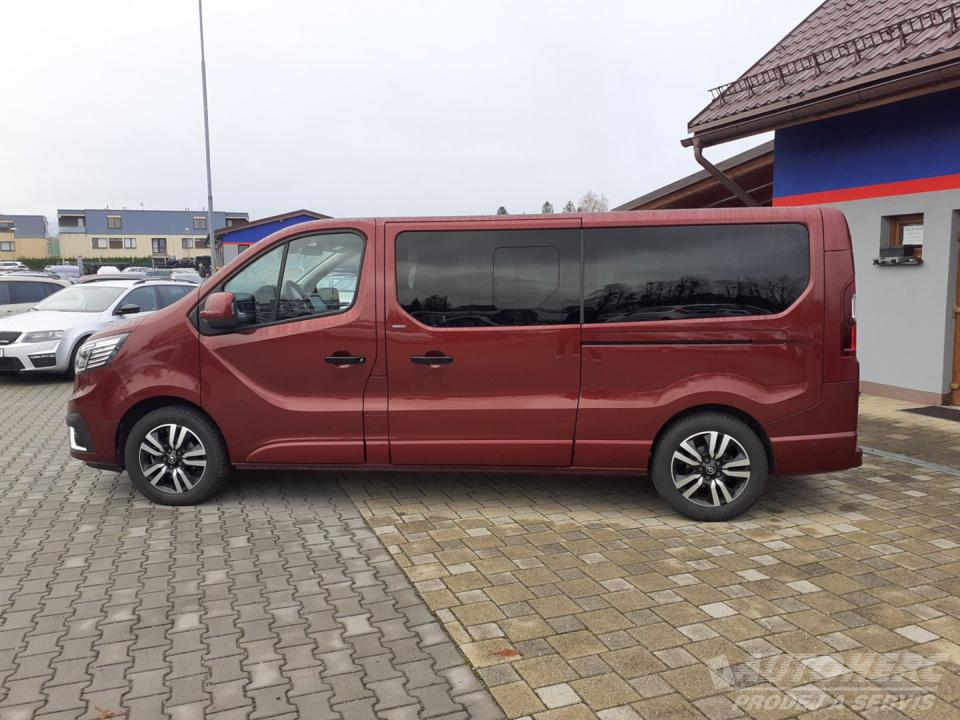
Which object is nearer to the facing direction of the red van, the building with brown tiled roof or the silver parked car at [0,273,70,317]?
the silver parked car

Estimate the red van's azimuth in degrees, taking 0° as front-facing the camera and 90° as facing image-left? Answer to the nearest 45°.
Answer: approximately 90°

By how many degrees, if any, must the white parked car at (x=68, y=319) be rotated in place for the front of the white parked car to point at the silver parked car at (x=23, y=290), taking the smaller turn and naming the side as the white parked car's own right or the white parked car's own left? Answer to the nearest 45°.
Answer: approximately 135° to the white parked car's own right

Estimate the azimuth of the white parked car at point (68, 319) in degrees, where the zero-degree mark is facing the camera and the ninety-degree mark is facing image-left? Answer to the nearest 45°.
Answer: approximately 45°

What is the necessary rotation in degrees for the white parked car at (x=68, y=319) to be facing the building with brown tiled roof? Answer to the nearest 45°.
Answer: approximately 90° to its left

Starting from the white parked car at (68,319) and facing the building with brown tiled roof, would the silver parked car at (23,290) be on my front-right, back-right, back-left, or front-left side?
back-left

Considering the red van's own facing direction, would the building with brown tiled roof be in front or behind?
behind
